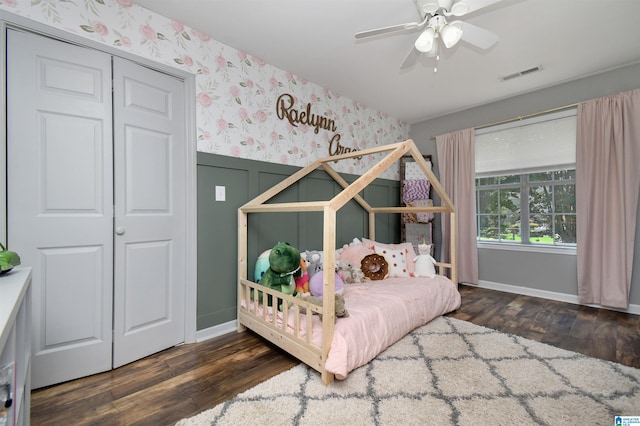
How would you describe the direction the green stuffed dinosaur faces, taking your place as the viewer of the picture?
facing the viewer and to the right of the viewer

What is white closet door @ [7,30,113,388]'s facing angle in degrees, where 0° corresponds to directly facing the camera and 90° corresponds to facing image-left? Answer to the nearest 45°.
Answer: approximately 315°

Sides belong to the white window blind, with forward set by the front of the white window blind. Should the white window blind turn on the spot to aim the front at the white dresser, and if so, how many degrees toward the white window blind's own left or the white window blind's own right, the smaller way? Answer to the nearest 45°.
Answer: approximately 45° to the white window blind's own left

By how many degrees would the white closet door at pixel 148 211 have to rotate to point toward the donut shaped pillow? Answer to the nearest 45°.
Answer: approximately 45° to its left

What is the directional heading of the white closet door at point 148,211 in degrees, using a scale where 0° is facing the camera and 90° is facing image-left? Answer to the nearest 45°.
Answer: approximately 315°

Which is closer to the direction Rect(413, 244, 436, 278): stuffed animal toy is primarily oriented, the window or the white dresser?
the white dresser

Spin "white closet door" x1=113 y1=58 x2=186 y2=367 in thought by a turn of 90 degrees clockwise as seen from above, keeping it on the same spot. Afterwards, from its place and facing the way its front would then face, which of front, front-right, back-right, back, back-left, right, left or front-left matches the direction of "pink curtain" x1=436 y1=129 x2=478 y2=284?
back-left

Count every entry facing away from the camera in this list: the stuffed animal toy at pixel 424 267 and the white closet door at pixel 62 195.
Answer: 0

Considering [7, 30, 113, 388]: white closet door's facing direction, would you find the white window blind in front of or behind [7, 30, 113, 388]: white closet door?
in front

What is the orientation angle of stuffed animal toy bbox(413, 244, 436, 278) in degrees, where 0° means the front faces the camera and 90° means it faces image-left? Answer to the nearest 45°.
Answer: approximately 0°
